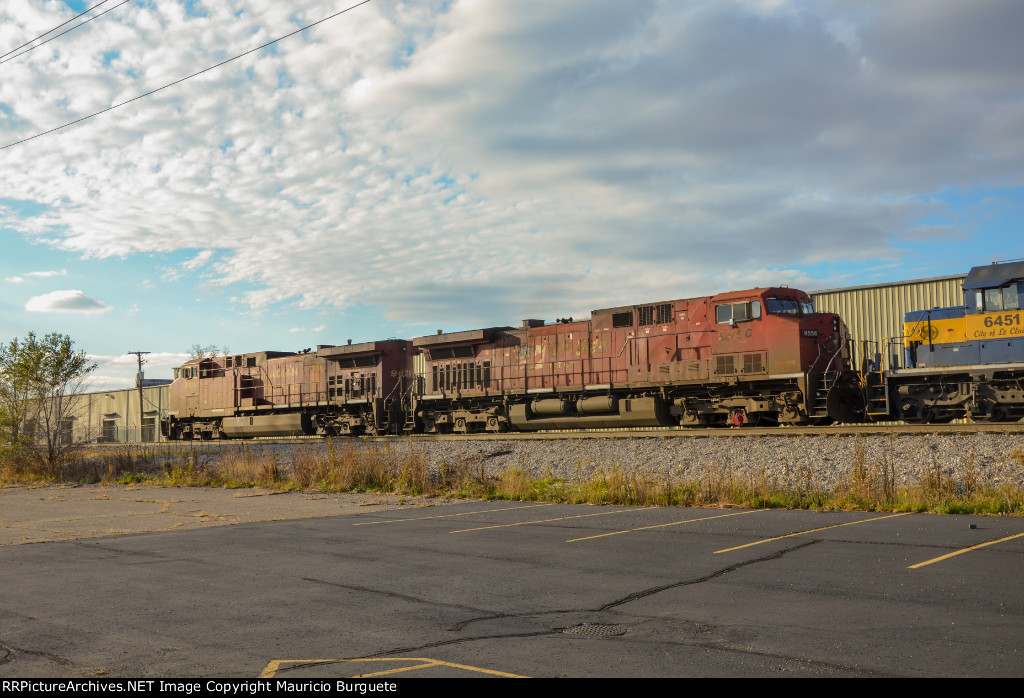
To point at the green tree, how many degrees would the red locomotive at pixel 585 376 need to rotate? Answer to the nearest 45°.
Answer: approximately 135° to its right

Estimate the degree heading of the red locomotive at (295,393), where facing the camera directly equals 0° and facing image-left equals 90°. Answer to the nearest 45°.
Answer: approximately 135°

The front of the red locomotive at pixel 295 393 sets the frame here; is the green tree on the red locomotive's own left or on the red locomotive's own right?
on the red locomotive's own left

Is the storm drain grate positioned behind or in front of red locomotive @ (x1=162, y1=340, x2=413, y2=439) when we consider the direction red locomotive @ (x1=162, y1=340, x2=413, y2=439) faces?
behind

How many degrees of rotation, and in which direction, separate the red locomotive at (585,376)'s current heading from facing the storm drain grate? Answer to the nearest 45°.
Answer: approximately 45° to its right

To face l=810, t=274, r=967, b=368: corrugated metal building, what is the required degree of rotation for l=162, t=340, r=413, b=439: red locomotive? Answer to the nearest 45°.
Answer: approximately 180°
